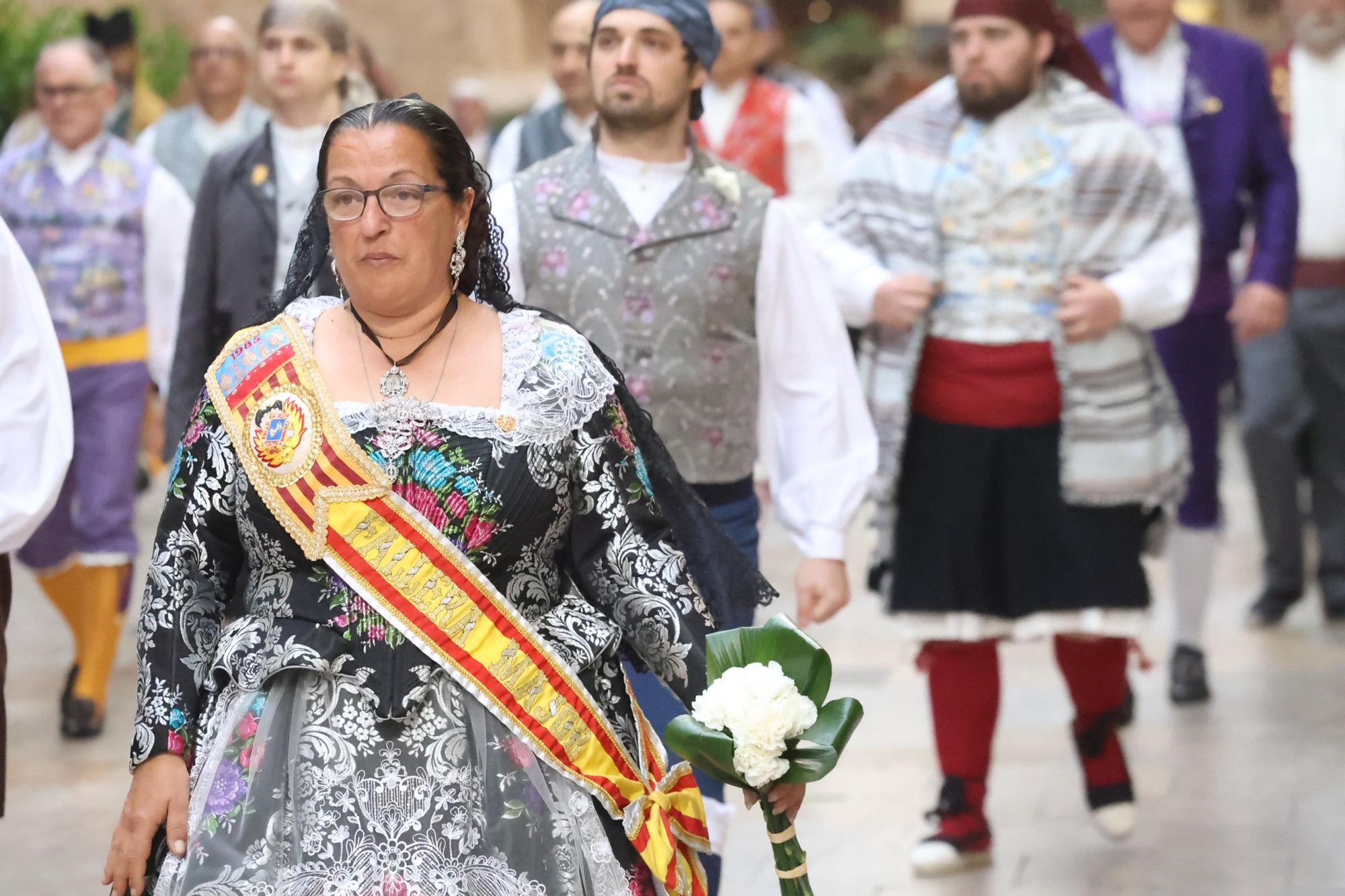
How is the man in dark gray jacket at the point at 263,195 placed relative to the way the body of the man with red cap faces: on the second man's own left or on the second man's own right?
on the second man's own right

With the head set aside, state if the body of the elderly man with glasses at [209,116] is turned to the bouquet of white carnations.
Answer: yes

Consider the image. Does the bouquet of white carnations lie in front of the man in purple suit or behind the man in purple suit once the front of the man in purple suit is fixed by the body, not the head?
in front

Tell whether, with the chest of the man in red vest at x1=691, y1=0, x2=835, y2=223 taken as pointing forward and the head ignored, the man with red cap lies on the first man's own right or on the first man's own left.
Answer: on the first man's own left

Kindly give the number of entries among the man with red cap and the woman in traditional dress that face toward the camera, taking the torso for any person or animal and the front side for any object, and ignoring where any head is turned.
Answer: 2

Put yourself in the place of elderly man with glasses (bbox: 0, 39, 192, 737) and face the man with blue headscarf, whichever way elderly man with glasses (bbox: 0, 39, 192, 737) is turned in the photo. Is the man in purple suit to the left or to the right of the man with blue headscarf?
left

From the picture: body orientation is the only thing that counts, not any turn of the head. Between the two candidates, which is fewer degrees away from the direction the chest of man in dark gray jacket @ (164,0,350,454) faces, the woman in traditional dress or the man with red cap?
the woman in traditional dress

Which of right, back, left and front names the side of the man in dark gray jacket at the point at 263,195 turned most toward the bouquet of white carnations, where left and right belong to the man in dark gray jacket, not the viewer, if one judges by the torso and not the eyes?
front
